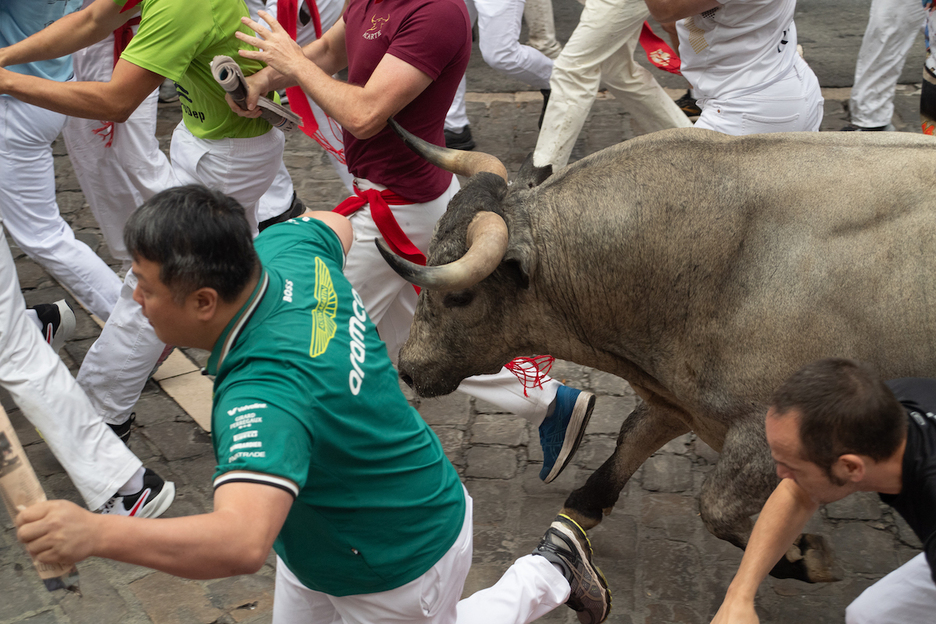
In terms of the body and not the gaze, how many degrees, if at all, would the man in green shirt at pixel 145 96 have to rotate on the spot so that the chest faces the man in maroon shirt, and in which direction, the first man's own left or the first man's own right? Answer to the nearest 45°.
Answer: approximately 135° to the first man's own left

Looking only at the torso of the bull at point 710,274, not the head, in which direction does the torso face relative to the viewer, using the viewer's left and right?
facing to the left of the viewer

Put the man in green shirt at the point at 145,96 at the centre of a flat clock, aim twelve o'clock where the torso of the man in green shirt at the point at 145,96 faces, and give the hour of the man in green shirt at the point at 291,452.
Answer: the man in green shirt at the point at 291,452 is roughly at 9 o'clock from the man in green shirt at the point at 145,96.

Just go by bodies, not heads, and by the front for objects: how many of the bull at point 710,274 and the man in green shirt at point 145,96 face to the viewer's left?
2

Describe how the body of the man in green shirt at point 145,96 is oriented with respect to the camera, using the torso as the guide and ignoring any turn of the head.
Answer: to the viewer's left

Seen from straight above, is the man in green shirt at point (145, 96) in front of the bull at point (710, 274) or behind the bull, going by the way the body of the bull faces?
in front

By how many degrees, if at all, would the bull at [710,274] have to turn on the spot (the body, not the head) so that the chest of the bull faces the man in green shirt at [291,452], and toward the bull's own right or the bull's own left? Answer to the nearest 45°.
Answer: approximately 45° to the bull's own left

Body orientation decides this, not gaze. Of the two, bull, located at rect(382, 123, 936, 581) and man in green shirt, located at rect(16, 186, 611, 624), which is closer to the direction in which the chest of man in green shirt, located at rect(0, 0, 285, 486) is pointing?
the man in green shirt

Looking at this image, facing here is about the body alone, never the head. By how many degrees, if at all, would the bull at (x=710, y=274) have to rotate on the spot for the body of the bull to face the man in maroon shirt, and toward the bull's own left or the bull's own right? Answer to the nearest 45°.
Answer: approximately 45° to the bull's own right
